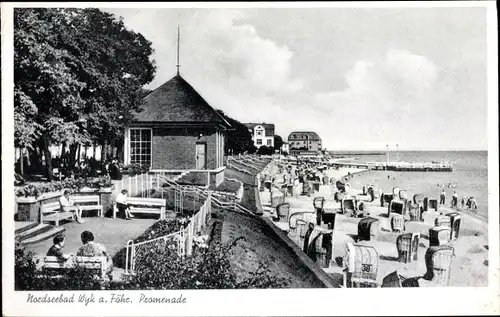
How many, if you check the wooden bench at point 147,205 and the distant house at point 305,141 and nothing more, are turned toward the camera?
2

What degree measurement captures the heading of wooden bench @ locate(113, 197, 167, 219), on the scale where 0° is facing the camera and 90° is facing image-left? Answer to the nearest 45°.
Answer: approximately 0°

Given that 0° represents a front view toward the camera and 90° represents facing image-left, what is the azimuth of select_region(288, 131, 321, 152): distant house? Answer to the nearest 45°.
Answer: approximately 0°
